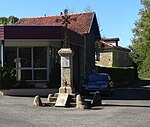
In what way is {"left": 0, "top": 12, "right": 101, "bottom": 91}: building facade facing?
toward the camera

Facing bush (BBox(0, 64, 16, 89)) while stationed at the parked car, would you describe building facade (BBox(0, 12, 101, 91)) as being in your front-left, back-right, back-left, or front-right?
front-right

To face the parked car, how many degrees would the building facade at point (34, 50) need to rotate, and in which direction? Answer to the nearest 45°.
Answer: approximately 90° to its left
